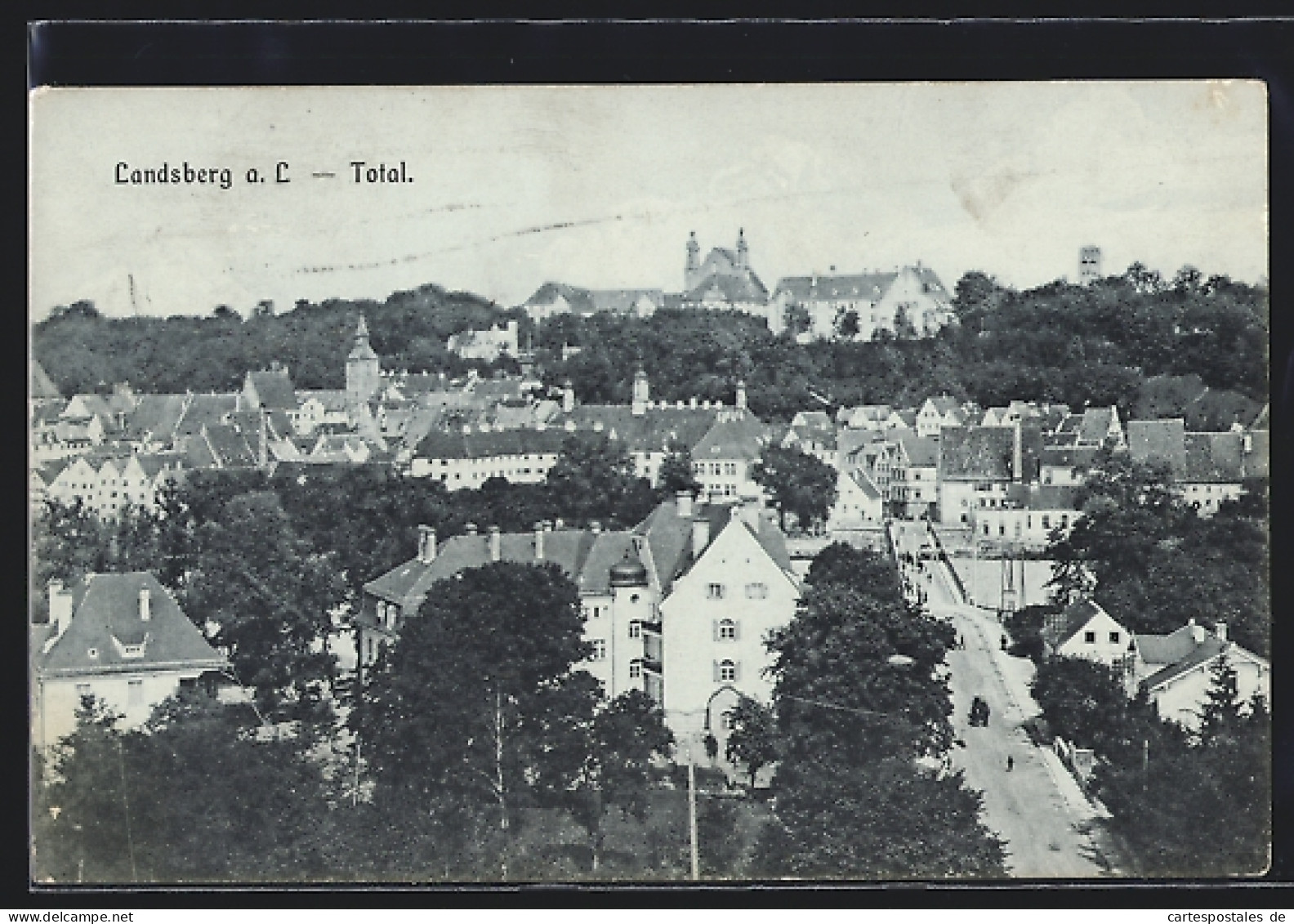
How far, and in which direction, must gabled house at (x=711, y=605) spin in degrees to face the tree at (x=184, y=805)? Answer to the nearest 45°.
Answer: approximately 90° to its right

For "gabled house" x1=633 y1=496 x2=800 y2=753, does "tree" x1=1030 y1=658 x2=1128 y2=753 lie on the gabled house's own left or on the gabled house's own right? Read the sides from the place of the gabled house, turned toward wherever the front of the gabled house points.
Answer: on the gabled house's own left

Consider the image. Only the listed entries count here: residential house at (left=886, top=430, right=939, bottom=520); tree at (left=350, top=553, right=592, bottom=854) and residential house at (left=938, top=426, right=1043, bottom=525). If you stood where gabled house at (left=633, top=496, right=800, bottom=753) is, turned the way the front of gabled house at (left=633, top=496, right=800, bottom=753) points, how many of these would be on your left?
2

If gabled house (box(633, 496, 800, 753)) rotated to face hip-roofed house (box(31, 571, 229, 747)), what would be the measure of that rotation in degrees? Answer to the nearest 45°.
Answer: approximately 90° to its right

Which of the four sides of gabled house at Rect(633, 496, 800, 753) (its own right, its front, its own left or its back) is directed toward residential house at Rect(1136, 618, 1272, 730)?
left

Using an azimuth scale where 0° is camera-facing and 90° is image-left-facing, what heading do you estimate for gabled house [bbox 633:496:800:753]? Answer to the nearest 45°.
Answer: approximately 0°

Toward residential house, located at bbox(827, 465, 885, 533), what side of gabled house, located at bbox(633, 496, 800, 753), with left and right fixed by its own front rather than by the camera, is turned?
back

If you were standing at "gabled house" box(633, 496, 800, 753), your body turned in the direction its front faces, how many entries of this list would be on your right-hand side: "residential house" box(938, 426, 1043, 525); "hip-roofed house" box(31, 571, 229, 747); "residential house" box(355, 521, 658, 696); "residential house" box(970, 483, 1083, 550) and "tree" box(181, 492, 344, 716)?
3
